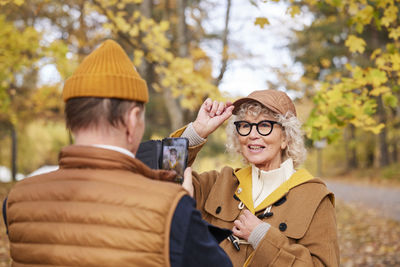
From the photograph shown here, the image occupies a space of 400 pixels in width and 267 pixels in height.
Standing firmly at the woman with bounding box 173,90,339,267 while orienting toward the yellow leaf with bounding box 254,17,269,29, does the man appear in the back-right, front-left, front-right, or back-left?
back-left

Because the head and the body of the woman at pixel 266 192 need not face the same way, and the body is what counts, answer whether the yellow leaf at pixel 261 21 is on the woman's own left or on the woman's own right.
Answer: on the woman's own right

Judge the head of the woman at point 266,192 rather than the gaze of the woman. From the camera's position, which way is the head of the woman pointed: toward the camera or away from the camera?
toward the camera

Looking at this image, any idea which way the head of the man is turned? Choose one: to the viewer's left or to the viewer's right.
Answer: to the viewer's right

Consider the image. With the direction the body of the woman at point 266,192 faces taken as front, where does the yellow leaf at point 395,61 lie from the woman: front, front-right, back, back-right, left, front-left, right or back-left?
back

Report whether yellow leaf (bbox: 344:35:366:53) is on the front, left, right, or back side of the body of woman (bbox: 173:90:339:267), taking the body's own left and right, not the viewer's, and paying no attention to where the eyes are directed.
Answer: back

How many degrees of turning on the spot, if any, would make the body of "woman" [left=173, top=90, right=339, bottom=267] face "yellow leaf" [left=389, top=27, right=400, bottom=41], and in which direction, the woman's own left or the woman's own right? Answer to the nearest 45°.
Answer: approximately 180°

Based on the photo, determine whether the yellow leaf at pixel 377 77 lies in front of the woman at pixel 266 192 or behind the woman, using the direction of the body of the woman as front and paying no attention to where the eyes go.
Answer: behind

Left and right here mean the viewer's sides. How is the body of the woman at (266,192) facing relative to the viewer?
facing the viewer and to the left of the viewer

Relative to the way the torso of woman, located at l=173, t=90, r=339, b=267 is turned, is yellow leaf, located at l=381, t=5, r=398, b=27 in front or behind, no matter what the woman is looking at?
behind
